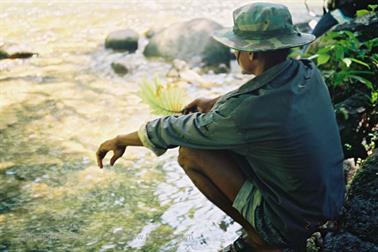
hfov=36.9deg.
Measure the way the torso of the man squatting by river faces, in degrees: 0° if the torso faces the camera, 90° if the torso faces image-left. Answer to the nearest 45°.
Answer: approximately 135°

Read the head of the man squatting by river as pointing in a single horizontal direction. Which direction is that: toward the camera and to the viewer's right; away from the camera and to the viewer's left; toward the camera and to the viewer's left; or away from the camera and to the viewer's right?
away from the camera and to the viewer's left

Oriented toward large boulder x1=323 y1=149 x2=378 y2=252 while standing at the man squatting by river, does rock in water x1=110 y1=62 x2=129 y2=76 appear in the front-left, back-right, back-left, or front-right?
back-left

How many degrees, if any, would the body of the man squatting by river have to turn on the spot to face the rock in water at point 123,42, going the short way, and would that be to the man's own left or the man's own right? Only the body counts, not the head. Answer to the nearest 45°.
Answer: approximately 45° to the man's own right

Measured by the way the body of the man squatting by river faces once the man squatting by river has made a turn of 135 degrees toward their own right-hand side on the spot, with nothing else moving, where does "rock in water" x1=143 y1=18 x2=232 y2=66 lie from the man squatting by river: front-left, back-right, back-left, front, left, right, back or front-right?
left

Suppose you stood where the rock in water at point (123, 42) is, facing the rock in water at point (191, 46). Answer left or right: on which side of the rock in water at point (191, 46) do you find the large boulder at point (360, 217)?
right
